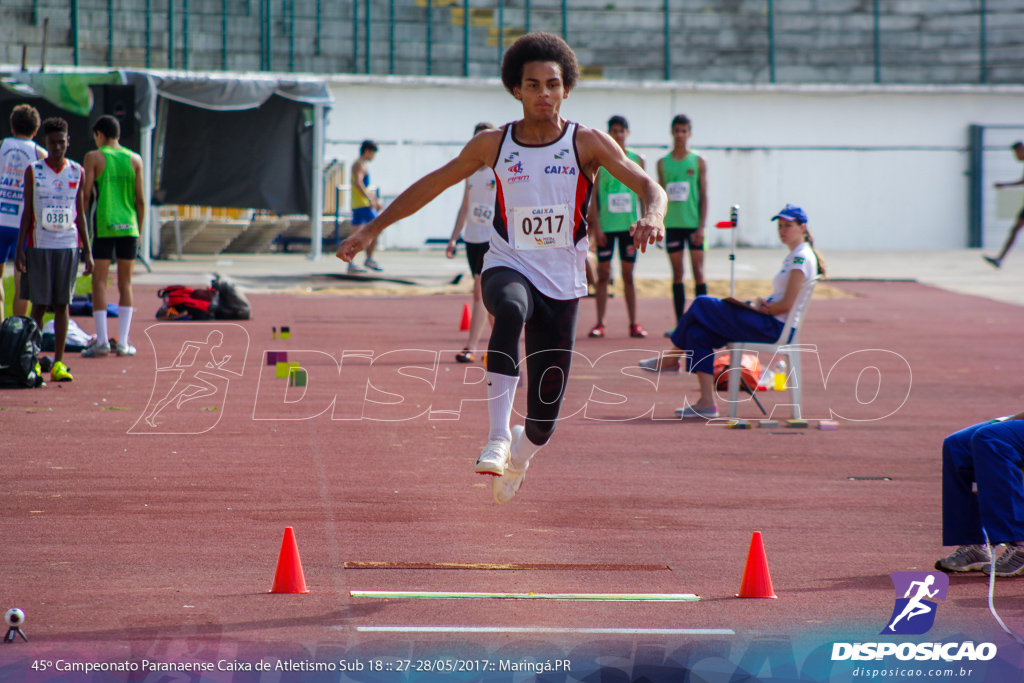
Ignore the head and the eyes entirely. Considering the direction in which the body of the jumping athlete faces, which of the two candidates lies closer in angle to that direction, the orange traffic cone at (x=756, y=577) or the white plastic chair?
the orange traffic cone

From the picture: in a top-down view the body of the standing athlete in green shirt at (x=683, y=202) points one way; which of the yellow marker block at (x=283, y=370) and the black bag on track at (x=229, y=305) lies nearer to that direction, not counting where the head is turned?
the yellow marker block

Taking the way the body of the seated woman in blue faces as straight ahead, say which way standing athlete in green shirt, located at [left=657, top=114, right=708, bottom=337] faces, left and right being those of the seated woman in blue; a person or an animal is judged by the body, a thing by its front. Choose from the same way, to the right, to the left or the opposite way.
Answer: to the left

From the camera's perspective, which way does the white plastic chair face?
to the viewer's left

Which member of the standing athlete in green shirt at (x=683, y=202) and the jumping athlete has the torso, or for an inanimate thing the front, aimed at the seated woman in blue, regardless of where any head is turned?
the standing athlete in green shirt
